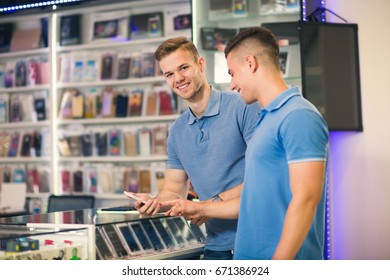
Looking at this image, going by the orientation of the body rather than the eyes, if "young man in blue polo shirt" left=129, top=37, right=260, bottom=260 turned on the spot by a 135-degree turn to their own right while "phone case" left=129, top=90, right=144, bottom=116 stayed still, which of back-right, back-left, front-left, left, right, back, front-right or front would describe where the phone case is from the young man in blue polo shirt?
front

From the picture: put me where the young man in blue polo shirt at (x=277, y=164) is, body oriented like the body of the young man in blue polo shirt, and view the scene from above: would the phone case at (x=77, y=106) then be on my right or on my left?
on my right

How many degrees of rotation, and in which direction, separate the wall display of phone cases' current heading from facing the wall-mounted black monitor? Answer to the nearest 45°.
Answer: approximately 45° to its left

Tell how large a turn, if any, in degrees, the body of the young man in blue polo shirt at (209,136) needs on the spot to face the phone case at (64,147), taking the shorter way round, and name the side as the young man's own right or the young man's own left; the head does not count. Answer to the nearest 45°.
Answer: approximately 135° to the young man's own right

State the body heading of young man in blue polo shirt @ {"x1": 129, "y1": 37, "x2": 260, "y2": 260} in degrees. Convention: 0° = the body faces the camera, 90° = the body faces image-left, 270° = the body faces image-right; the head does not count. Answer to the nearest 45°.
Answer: approximately 45°

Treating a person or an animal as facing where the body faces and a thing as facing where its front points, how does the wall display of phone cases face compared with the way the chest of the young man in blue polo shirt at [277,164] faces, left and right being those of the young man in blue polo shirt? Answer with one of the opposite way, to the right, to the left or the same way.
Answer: to the left

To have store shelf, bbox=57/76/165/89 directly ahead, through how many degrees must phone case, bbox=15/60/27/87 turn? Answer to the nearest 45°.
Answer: approximately 45° to its left

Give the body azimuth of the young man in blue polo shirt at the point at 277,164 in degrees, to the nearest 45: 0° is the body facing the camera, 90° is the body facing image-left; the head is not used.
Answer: approximately 90°

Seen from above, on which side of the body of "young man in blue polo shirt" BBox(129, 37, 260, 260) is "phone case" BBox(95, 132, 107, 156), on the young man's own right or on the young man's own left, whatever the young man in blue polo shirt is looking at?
on the young man's own right

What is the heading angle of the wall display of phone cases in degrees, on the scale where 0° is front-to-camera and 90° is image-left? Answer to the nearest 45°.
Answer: approximately 0°

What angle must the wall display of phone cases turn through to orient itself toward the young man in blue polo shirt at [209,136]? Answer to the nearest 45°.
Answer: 0° — it already faces them
